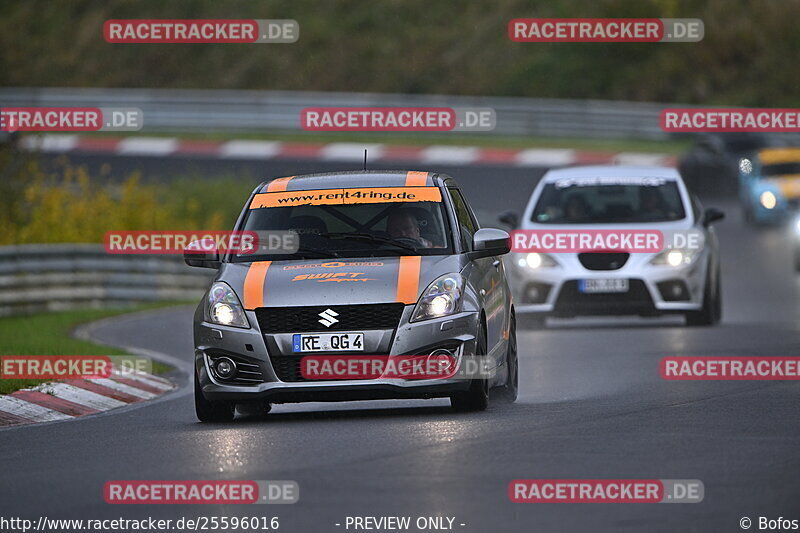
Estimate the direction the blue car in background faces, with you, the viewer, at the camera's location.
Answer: facing the viewer and to the left of the viewer

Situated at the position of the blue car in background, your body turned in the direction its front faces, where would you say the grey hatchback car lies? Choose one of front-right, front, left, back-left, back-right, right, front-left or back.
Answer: front-left

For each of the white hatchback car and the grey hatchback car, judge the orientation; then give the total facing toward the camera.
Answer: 2

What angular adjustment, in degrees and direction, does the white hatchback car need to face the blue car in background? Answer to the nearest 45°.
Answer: approximately 180°

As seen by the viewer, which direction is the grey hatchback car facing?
toward the camera

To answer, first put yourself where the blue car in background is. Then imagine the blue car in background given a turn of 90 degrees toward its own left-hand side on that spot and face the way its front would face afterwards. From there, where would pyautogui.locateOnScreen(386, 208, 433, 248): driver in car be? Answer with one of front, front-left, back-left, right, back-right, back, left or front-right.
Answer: front-right

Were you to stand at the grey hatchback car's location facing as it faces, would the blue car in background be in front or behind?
behind
